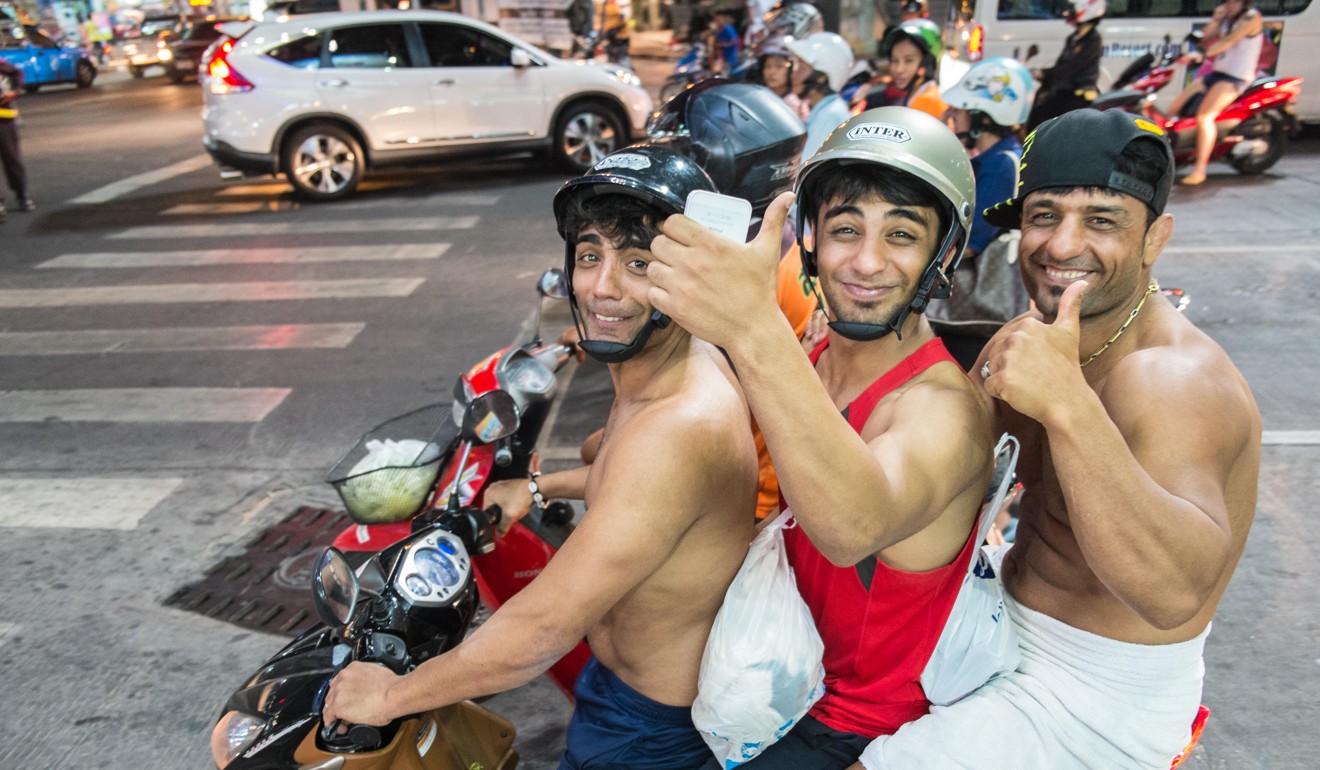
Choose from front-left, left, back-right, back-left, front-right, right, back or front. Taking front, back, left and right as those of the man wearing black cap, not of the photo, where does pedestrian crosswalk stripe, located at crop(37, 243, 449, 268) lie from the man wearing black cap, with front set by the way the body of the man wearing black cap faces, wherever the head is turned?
right

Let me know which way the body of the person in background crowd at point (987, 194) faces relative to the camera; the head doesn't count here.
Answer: to the viewer's left

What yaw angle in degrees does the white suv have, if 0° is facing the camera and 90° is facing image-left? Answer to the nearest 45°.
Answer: approximately 270°

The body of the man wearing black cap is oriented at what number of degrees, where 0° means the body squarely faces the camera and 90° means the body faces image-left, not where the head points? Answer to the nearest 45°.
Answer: approximately 45°

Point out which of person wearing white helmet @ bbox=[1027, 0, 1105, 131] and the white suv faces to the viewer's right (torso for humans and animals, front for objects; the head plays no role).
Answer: the white suv

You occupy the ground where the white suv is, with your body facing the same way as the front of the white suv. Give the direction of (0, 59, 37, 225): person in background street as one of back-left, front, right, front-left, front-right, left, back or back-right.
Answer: back

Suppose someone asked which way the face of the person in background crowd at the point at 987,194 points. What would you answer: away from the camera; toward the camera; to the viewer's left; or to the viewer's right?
to the viewer's left

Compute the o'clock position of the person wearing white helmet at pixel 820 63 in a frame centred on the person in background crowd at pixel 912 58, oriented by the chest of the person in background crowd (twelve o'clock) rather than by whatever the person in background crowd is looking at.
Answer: The person wearing white helmet is roughly at 3 o'clock from the person in background crowd.

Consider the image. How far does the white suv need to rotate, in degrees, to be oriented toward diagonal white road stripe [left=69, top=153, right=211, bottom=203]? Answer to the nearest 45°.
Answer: approximately 135° to its left

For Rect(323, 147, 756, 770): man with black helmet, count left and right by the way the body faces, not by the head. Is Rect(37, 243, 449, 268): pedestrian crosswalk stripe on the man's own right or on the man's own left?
on the man's own right

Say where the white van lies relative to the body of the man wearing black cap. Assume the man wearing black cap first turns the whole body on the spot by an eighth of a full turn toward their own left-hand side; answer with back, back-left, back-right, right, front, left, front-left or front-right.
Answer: back

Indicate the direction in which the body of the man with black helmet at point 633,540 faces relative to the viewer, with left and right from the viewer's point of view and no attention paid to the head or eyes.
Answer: facing to the left of the viewer

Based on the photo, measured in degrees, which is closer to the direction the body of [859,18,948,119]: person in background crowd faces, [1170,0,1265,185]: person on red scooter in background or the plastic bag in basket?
the plastic bag in basket
